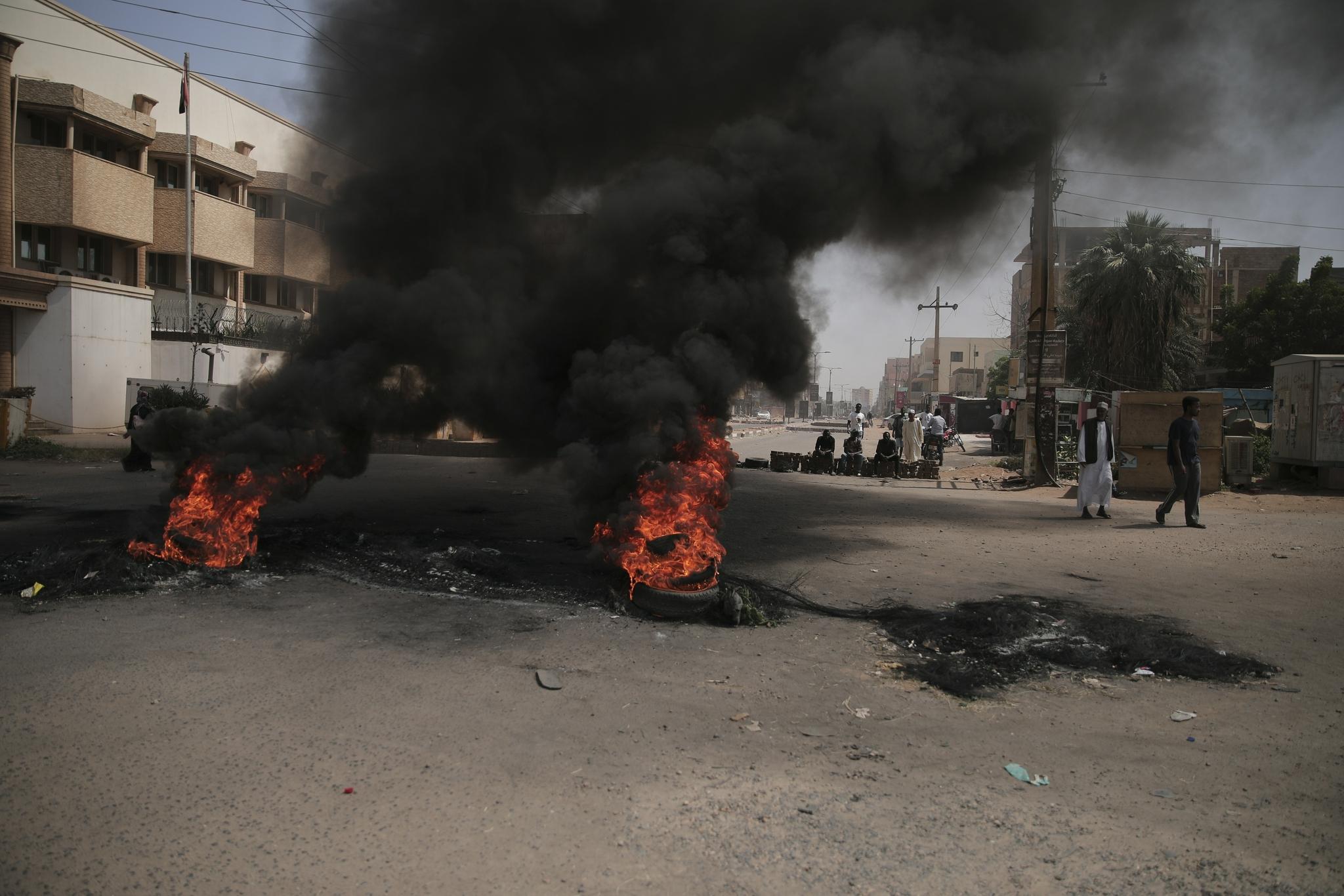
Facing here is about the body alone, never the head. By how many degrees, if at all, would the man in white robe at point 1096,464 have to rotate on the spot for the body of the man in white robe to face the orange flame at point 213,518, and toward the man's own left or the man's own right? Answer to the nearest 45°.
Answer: approximately 90° to the man's own right

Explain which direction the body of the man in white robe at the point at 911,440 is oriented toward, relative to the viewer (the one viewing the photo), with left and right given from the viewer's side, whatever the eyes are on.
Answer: facing the viewer

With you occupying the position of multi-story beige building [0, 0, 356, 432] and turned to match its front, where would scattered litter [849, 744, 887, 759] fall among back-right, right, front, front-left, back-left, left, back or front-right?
front-right

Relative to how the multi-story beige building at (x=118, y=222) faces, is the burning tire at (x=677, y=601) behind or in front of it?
in front

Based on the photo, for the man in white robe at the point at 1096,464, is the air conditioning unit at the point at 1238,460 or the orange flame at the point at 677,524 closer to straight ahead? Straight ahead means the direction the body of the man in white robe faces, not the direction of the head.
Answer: the orange flame

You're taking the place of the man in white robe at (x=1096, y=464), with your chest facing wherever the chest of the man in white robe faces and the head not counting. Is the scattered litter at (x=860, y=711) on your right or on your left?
on your right

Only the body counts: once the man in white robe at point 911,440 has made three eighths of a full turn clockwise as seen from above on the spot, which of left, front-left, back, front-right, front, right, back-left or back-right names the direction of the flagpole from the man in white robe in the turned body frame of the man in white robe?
front-left

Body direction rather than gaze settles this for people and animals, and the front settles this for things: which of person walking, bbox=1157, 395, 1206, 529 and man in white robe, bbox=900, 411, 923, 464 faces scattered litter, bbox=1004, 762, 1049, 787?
the man in white robe

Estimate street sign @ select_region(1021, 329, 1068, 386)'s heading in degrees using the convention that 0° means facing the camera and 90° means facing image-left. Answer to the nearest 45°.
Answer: approximately 0°

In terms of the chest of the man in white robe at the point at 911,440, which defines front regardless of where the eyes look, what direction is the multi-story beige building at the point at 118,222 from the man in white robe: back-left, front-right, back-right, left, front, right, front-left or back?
right

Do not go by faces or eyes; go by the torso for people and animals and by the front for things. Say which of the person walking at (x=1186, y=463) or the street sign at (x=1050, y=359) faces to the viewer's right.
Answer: the person walking

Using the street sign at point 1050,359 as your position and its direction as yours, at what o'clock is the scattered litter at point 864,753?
The scattered litter is roughly at 12 o'clock from the street sign.
